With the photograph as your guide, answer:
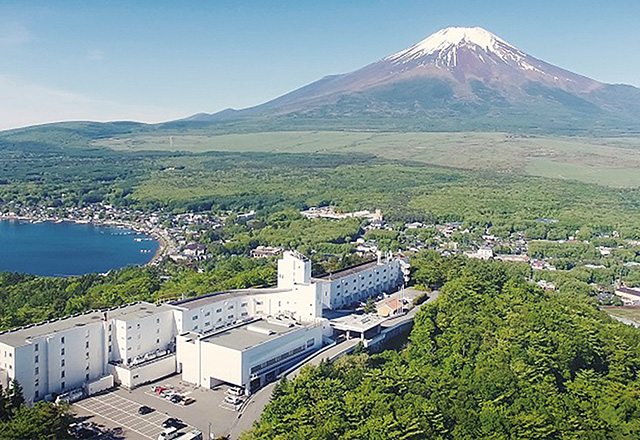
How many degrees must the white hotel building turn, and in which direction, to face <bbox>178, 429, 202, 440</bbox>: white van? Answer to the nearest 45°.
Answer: approximately 45° to its right

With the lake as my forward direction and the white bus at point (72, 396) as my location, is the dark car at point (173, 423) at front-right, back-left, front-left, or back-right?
back-right

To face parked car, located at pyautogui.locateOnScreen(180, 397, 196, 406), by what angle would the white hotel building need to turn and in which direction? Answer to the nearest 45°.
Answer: approximately 45° to its right

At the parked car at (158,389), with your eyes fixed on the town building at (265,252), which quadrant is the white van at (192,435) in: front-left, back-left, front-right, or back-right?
back-right

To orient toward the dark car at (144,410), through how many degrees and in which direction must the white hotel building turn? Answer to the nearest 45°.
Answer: approximately 45° to its right

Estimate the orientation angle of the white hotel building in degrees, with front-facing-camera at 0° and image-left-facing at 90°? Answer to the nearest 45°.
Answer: approximately 315°

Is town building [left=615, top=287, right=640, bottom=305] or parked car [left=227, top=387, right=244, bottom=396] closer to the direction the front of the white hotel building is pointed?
the parked car

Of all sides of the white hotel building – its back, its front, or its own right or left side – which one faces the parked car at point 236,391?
front

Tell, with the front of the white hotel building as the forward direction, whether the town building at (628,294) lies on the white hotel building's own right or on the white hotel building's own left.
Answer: on the white hotel building's own left

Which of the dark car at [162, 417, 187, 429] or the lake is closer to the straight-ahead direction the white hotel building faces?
the dark car
